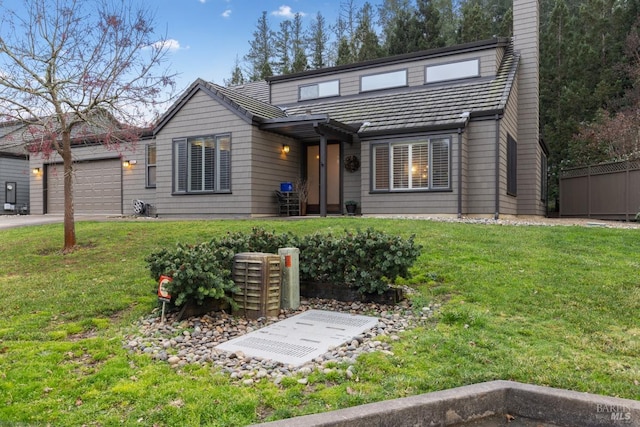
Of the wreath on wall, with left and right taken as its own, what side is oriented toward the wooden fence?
left

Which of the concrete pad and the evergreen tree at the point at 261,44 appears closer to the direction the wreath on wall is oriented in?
the concrete pad

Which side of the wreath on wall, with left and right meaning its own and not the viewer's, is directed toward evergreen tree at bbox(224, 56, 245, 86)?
back

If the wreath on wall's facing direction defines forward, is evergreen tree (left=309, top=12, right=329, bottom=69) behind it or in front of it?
behind

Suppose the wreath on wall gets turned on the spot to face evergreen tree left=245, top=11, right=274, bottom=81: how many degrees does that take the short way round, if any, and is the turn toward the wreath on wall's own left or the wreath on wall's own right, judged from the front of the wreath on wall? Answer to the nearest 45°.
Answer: approximately 180°

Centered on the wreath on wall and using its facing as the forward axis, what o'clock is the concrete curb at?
The concrete curb is roughly at 12 o'clock from the wreath on wall.

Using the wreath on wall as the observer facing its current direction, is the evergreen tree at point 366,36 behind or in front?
behind

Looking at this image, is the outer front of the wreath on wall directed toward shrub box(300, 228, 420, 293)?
yes

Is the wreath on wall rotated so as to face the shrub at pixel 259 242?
yes

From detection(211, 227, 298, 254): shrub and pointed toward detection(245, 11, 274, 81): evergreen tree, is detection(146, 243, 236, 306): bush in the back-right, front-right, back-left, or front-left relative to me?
back-left

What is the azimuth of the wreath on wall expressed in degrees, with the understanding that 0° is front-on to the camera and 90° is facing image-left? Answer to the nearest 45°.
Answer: approximately 0°

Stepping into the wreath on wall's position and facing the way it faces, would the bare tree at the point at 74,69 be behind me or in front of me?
in front

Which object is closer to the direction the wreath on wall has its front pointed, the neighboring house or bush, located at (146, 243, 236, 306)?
the bush

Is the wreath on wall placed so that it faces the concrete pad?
yes

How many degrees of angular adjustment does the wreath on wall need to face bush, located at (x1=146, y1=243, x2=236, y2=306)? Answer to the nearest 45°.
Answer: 0° — it already faces it

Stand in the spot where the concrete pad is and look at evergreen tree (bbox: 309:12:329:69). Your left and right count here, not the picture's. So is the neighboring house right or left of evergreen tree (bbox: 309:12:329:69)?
left

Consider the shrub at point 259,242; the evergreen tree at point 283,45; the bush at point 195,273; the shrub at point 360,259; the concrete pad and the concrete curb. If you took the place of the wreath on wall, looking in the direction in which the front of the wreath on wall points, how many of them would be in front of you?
5
